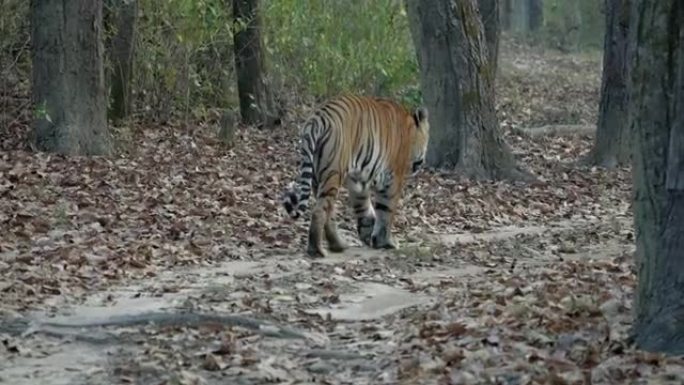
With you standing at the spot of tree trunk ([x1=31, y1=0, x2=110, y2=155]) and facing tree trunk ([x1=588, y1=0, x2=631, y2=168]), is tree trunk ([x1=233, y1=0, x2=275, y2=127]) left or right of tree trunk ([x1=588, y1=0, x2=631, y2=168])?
left

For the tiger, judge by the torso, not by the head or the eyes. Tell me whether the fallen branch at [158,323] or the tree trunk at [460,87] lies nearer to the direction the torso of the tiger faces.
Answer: the tree trunk

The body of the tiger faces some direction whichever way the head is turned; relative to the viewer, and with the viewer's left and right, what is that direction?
facing away from the viewer and to the right of the viewer

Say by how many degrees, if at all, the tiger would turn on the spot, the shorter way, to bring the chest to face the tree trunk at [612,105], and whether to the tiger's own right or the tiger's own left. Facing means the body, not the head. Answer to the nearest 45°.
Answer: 0° — it already faces it

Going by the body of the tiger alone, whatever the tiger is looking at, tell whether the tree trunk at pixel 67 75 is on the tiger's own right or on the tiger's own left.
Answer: on the tiger's own left

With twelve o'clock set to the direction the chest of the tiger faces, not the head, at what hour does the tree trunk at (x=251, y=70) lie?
The tree trunk is roughly at 10 o'clock from the tiger.
